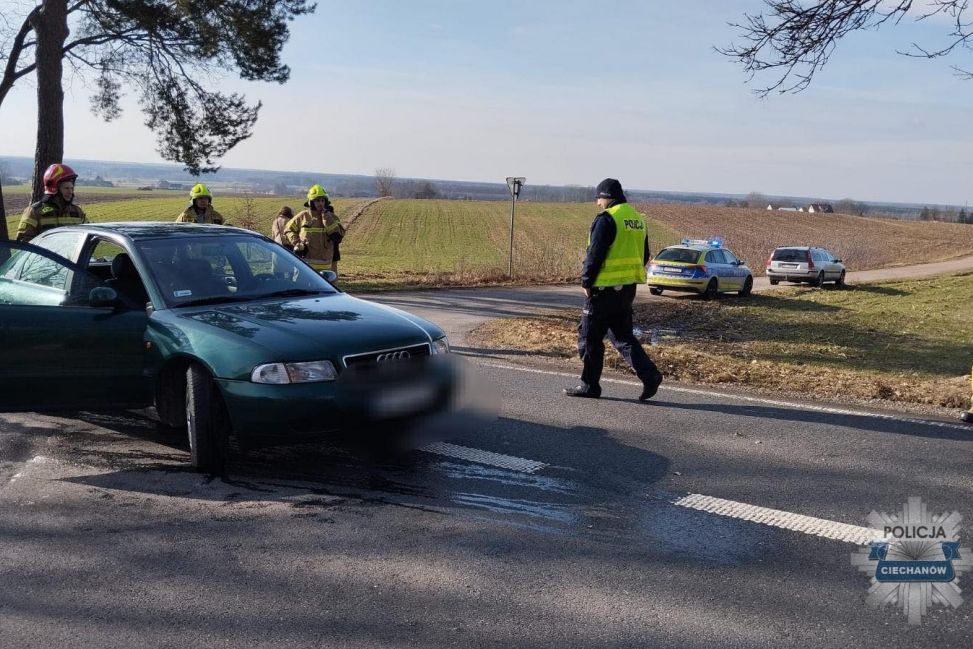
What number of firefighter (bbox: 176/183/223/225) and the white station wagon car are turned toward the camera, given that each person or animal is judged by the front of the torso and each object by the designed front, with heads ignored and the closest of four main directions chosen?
1

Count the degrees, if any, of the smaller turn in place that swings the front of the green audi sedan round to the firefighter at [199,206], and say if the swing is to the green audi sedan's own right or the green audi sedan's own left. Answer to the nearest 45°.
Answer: approximately 135° to the green audi sedan's own left

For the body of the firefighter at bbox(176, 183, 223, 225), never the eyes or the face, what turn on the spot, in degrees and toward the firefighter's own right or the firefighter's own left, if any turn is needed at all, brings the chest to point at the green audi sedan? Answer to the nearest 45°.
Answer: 0° — they already face it

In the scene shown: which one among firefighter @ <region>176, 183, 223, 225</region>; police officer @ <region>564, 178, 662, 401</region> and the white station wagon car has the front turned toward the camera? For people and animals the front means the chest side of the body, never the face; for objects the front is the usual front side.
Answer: the firefighter

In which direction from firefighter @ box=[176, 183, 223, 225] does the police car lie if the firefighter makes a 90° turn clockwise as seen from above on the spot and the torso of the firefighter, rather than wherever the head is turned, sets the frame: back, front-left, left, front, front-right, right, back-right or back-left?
back-right

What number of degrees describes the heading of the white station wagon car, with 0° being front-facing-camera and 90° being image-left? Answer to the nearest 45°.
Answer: approximately 225°

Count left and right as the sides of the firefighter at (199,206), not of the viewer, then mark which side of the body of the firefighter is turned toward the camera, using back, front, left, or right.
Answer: front

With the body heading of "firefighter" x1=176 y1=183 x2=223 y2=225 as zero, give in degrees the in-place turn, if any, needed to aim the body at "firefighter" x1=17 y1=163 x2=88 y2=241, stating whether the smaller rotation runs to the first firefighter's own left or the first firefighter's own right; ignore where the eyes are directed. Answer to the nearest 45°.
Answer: approximately 45° to the first firefighter's own right

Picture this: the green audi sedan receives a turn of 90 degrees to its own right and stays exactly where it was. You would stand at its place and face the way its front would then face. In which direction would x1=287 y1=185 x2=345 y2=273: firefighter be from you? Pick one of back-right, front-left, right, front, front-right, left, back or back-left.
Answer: back-right

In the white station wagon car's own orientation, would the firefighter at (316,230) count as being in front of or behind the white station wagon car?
behind
